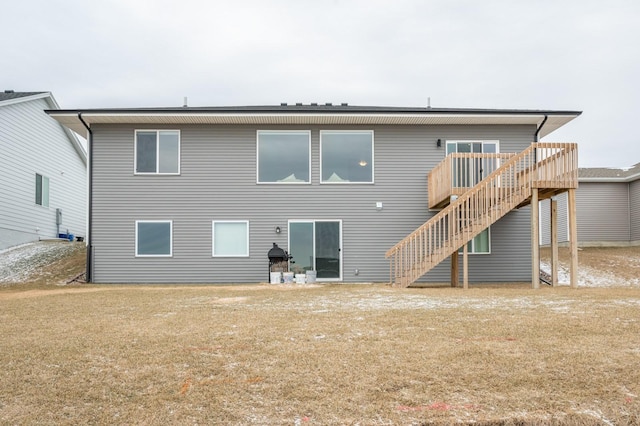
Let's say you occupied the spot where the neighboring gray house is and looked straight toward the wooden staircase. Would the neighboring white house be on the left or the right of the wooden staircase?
right

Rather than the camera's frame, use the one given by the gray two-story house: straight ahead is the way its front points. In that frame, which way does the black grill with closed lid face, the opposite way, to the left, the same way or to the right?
the opposite way

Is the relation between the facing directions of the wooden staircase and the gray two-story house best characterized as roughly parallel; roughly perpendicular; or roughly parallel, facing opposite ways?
roughly perpendicular

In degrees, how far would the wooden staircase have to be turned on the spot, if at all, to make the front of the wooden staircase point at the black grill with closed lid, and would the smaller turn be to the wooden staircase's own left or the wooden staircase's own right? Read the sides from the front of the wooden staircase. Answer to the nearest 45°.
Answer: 0° — it already faces it

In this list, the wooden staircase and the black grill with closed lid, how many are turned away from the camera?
0

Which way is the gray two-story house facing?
away from the camera

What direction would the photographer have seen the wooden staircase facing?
facing to the left of the viewer

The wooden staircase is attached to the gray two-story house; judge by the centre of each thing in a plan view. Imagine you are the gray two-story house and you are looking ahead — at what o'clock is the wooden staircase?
The wooden staircase is roughly at 4 o'clock from the gray two-story house.

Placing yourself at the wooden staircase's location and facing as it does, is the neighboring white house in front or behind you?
in front
